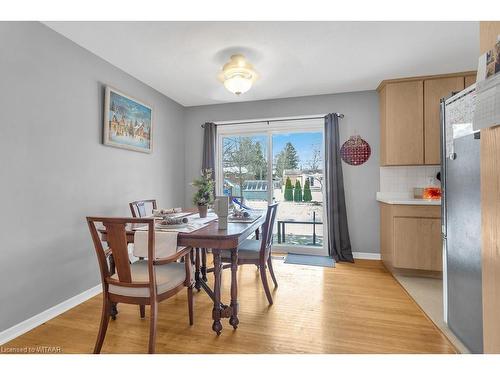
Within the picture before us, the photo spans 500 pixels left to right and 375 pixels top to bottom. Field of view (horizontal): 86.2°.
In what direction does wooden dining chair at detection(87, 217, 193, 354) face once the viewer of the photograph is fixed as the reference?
facing away from the viewer and to the right of the viewer

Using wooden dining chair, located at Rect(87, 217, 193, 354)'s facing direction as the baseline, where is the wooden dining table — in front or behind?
in front

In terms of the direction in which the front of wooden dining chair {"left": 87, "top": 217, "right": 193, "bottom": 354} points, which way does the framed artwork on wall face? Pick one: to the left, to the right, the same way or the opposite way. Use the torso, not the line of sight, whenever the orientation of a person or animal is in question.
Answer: to the right

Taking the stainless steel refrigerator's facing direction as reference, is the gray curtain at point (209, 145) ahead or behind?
ahead

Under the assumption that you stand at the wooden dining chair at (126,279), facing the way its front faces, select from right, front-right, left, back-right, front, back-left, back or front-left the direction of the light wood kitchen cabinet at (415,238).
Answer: front-right

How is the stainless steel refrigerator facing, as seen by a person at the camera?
facing away from the viewer and to the left of the viewer

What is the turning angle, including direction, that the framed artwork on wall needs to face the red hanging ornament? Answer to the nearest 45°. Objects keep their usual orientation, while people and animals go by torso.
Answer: approximately 45° to its left

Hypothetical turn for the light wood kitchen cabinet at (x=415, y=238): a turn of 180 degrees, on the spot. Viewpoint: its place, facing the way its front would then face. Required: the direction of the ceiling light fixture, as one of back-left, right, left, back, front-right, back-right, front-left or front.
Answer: back-left
